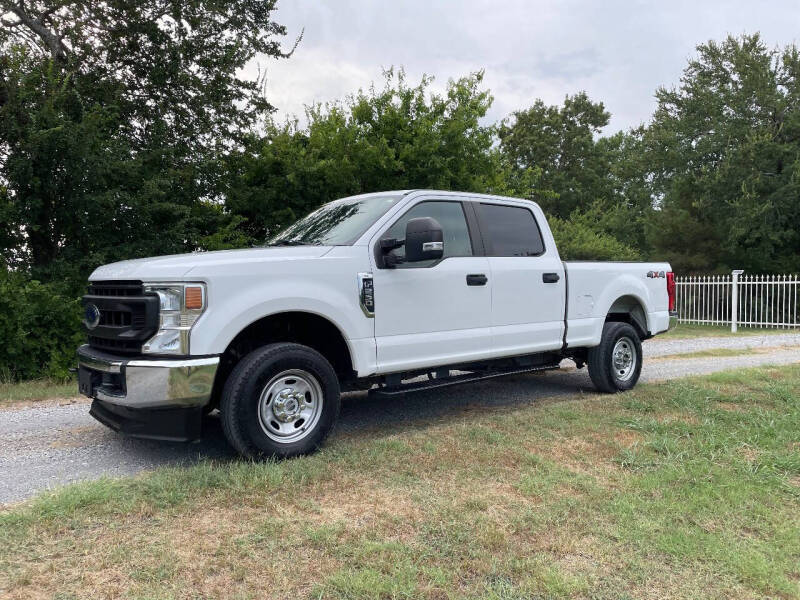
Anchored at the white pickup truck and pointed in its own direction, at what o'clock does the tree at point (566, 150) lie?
The tree is roughly at 5 o'clock from the white pickup truck.

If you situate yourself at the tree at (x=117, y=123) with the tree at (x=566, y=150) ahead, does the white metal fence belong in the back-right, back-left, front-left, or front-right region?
front-right

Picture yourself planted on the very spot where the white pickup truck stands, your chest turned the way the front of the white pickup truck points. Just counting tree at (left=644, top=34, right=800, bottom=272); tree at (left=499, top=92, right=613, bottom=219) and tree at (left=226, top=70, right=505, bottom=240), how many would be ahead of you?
0

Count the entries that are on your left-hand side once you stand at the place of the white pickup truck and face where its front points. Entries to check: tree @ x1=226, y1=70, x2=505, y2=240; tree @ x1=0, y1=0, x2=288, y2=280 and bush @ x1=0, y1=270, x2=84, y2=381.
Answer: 0

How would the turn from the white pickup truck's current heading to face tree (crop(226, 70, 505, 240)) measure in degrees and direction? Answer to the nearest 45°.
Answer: approximately 135° to its right

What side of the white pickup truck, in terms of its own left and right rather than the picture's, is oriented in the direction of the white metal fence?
back

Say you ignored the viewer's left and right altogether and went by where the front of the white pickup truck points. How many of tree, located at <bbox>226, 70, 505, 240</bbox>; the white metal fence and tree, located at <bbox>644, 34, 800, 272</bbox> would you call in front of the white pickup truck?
0

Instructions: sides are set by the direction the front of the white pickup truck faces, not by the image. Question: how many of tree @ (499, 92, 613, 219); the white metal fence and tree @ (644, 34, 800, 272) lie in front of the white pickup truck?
0

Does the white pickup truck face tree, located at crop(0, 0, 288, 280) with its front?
no

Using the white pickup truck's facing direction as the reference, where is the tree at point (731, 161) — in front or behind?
behind

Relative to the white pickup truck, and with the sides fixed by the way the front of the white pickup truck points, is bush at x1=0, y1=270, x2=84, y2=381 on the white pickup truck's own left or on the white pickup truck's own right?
on the white pickup truck's own right

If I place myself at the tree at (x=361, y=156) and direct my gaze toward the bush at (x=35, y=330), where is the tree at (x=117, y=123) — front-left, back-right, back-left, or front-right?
front-right

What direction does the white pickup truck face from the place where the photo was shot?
facing the viewer and to the left of the viewer
